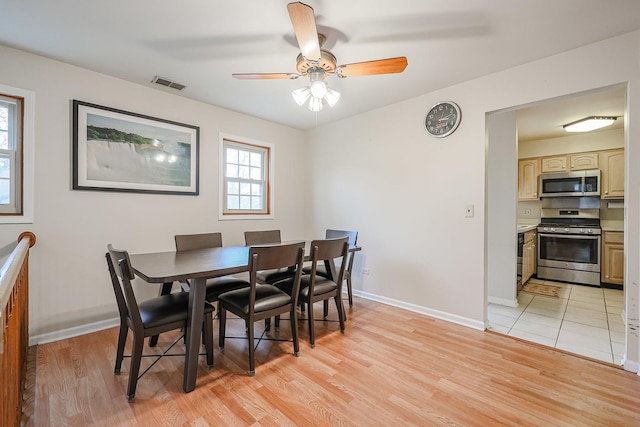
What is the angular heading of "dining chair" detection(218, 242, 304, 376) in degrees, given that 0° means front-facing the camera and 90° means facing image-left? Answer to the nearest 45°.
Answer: approximately 135°

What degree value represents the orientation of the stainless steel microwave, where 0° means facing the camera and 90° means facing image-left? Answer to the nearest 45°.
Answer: approximately 0°

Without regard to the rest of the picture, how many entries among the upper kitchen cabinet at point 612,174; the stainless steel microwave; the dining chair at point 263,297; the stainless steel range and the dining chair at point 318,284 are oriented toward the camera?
3

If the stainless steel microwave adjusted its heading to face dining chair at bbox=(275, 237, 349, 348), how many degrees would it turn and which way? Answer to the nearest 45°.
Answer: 0° — it already faces it

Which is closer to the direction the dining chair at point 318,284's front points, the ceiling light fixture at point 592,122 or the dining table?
the dining table

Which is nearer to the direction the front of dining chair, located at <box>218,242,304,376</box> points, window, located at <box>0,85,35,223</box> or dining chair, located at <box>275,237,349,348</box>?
the window

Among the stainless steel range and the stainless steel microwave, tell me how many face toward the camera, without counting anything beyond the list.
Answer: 2

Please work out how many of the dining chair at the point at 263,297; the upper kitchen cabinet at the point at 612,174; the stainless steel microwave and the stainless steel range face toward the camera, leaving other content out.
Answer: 3

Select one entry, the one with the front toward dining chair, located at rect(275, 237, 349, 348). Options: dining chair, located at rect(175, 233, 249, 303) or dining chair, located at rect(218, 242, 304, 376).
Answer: dining chair, located at rect(175, 233, 249, 303)
